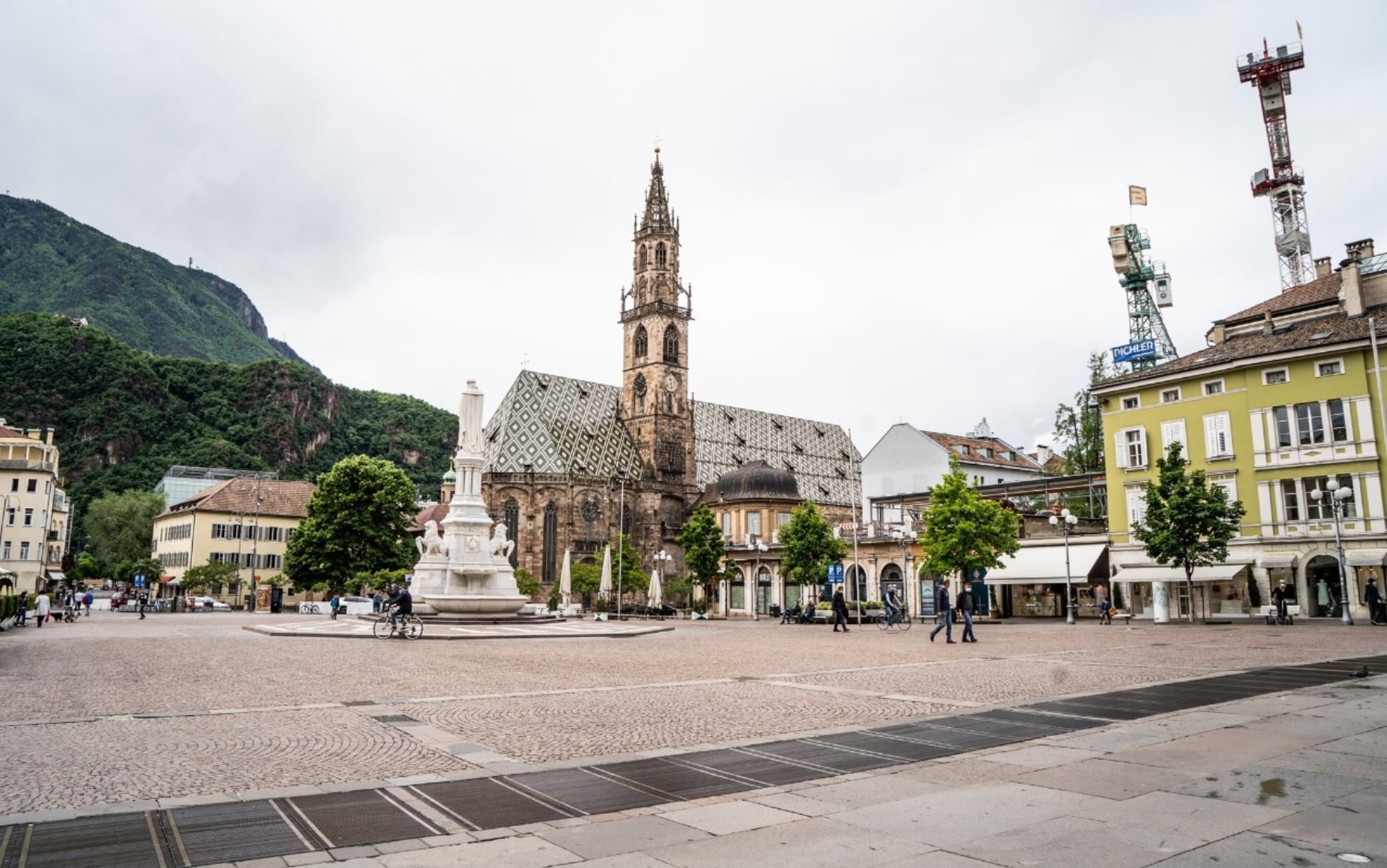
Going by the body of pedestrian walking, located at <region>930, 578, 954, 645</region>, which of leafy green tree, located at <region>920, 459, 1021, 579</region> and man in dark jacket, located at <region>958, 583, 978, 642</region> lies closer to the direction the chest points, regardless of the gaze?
the man in dark jacket

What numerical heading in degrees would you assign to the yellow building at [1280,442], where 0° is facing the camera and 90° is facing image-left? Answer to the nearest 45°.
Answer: approximately 45°

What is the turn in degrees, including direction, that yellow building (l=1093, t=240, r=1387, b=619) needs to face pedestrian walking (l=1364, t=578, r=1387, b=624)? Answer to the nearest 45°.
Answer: approximately 45° to its left

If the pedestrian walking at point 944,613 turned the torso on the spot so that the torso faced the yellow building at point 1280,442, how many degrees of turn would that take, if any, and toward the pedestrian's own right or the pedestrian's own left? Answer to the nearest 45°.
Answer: approximately 45° to the pedestrian's own left
